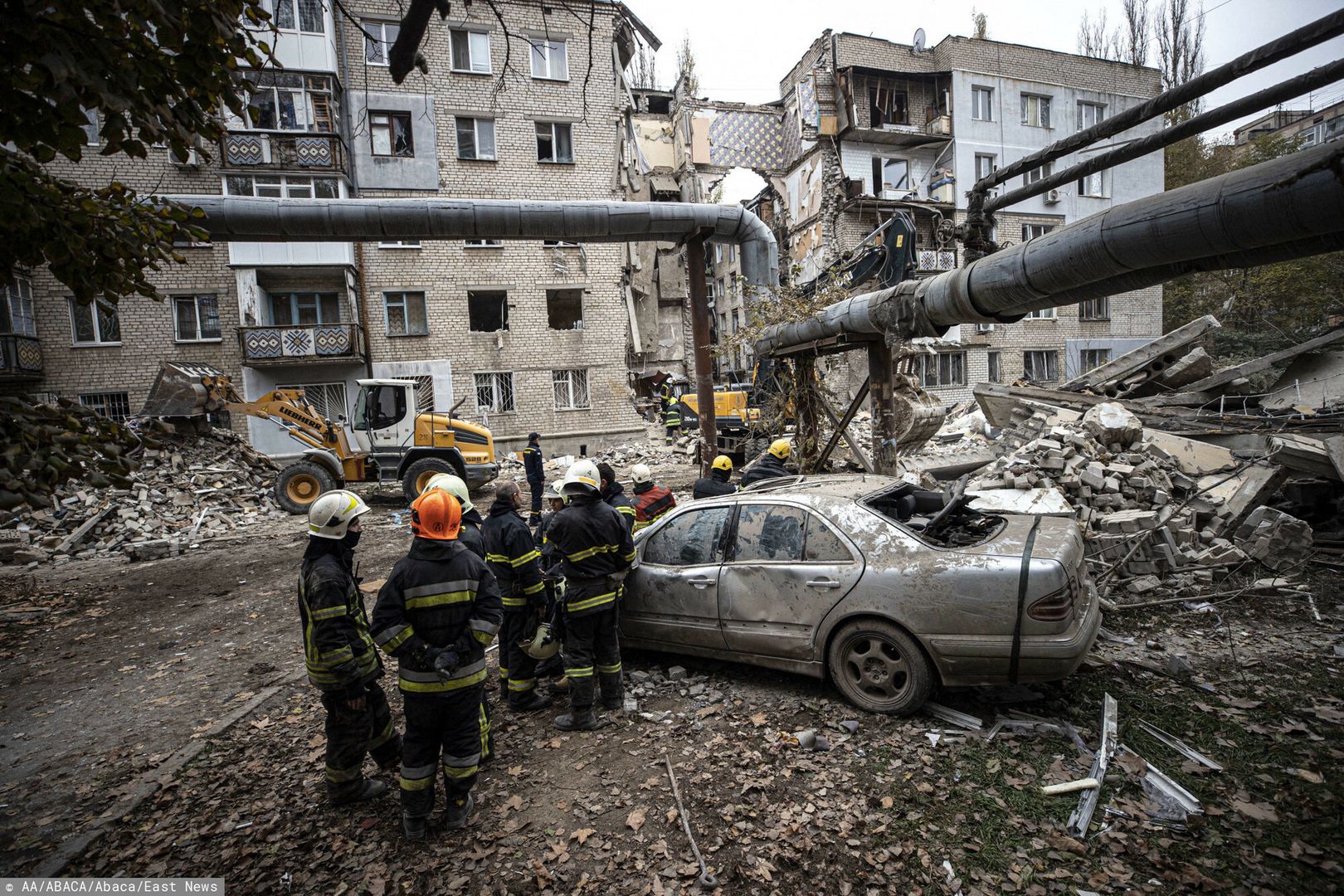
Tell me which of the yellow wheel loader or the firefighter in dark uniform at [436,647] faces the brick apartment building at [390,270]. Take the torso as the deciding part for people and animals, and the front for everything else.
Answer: the firefighter in dark uniform

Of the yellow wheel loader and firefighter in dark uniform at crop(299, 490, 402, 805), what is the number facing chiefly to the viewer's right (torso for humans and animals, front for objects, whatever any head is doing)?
1

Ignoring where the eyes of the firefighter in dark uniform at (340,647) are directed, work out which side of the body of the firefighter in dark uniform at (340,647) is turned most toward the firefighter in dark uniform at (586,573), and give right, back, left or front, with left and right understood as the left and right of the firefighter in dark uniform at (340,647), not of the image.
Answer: front

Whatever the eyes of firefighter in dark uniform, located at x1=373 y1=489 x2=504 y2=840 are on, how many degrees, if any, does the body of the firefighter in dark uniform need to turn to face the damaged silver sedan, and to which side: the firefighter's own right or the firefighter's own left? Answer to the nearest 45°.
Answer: approximately 90° to the firefighter's own right

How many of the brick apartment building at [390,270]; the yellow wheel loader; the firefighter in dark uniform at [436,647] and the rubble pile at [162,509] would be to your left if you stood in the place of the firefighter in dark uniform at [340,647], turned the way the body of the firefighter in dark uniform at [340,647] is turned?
3

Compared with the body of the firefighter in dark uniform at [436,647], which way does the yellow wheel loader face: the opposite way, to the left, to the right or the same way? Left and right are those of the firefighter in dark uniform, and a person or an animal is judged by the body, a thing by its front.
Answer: to the left

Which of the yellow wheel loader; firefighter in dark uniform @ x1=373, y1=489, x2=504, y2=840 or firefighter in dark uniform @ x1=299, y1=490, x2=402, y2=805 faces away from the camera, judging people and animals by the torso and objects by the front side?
firefighter in dark uniform @ x1=373, y1=489, x2=504, y2=840

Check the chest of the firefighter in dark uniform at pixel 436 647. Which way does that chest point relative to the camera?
away from the camera

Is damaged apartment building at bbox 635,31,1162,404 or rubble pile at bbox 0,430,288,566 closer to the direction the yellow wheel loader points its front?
the rubble pile

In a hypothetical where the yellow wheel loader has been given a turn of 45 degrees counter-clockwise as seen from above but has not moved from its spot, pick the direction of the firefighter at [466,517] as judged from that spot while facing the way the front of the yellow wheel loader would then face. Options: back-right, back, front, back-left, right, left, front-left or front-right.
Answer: front-left

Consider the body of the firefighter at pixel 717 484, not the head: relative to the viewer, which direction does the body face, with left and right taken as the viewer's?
facing away from the viewer and to the right of the viewer

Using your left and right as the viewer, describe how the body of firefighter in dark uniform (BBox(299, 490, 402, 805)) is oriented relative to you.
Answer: facing to the right of the viewer

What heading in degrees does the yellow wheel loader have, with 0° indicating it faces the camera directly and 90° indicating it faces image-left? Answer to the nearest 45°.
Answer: approximately 90°

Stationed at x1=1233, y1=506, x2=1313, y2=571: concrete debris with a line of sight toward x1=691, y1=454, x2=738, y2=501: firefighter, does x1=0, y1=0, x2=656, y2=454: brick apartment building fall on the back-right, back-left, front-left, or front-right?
front-right

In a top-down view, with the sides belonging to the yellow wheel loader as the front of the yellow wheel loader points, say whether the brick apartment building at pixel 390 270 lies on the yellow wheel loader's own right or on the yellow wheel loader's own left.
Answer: on the yellow wheel loader's own right

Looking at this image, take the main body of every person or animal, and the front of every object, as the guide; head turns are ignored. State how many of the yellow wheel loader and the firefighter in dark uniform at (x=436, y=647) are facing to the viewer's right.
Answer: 0
